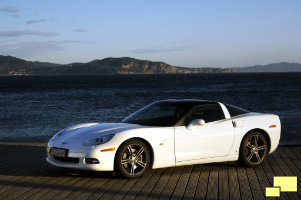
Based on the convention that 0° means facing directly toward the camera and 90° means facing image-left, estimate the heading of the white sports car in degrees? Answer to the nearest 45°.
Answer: approximately 45°
